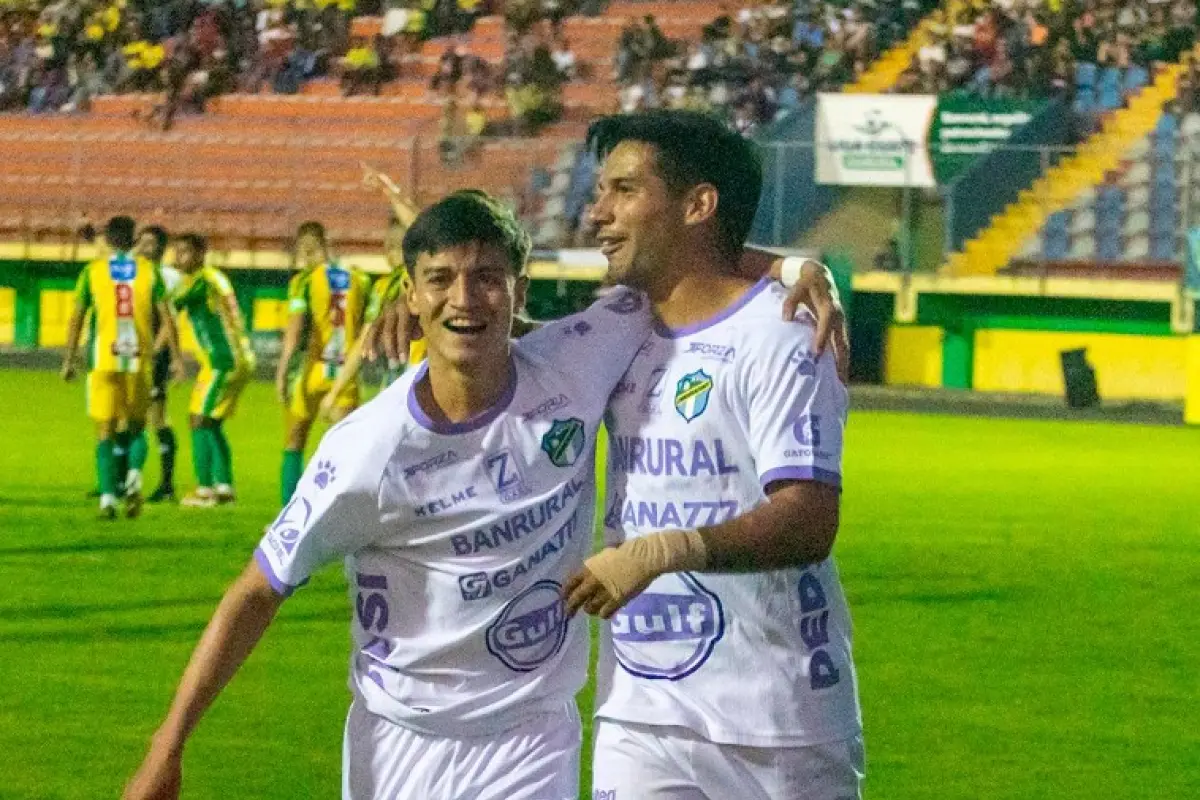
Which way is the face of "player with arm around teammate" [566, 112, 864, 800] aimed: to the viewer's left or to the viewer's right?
to the viewer's left

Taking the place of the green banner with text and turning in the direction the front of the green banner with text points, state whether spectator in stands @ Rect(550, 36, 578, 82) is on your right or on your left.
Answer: on your right

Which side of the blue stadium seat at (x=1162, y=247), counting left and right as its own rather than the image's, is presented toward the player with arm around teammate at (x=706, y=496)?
front

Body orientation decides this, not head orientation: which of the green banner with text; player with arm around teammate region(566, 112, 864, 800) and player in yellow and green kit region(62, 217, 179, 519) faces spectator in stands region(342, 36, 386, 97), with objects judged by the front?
the player in yellow and green kit

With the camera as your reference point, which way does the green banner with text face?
facing the viewer

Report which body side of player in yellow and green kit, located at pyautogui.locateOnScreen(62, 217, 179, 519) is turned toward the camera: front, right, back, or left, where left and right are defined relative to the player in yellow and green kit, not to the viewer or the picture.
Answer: back

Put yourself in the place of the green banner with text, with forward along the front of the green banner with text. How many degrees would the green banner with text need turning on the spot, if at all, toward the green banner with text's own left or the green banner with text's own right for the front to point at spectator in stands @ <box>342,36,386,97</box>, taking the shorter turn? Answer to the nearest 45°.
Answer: approximately 135° to the green banner with text's own right

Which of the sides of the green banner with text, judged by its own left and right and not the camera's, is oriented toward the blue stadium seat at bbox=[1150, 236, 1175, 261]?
left

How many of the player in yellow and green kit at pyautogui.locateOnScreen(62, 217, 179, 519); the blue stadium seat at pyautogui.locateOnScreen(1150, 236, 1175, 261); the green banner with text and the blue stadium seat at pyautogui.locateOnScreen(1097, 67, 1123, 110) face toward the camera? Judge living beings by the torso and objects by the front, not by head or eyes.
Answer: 3

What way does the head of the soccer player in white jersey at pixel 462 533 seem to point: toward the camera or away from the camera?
toward the camera

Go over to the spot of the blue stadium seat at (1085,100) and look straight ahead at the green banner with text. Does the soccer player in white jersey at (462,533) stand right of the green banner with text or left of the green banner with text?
left
